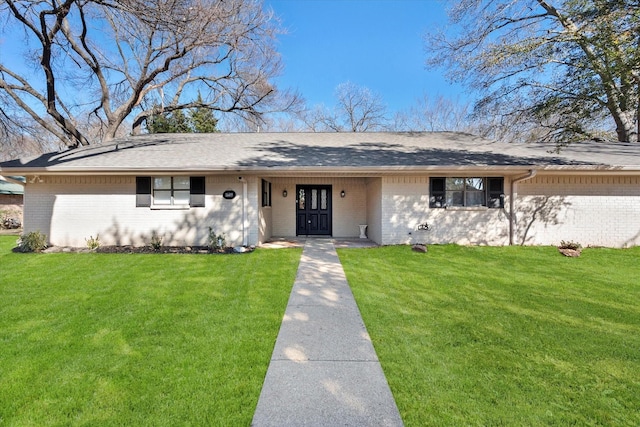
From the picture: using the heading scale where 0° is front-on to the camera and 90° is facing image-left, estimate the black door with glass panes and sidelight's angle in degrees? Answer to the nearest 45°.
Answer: approximately 0°

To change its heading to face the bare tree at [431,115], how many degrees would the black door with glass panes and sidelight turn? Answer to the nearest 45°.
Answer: approximately 135° to its left

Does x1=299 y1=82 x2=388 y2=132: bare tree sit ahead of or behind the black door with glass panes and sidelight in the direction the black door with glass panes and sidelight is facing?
behind

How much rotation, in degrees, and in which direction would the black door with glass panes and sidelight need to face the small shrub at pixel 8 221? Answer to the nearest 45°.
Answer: approximately 90° to its right

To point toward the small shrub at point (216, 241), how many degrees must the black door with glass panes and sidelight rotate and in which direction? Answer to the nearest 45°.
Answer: approximately 45° to its right

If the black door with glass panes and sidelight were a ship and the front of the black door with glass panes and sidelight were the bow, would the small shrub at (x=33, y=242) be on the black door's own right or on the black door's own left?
on the black door's own right

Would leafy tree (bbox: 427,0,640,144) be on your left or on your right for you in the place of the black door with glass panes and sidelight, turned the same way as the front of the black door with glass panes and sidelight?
on your left
